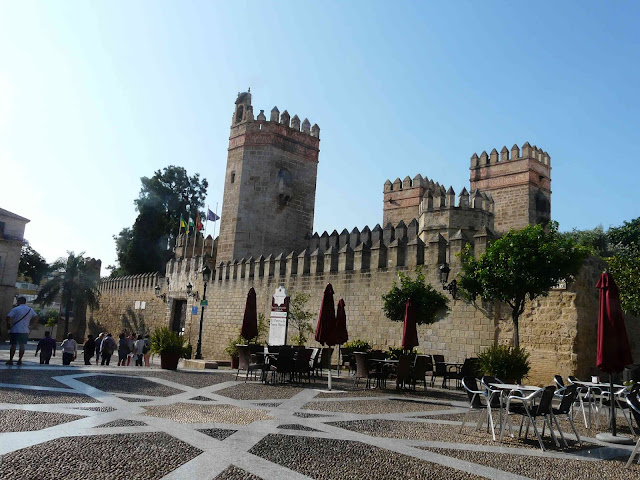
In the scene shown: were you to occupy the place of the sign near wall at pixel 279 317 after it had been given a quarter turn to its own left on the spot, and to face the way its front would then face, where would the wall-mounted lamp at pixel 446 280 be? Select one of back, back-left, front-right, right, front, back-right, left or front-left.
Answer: front-right

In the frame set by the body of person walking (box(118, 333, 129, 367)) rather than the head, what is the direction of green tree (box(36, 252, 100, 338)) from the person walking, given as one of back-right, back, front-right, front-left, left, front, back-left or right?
front

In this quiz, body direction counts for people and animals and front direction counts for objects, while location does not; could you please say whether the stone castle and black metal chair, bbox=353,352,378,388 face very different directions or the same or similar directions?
very different directions

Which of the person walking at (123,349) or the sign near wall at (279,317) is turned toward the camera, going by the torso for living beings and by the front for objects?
the sign near wall

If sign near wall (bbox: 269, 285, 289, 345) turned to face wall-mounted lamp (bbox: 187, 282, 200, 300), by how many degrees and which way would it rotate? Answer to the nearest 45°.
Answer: approximately 135° to its right

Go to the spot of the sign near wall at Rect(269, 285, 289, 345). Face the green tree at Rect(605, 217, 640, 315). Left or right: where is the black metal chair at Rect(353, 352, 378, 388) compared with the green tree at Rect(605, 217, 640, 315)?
right

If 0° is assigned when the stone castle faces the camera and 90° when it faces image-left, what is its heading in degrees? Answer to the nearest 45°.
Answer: approximately 45°

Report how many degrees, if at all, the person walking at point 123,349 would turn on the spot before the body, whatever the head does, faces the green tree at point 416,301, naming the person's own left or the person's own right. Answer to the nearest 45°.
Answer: approximately 135° to the person's own right

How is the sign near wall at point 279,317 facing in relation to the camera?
toward the camera

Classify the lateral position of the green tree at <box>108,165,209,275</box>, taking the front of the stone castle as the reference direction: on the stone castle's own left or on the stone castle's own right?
on the stone castle's own right

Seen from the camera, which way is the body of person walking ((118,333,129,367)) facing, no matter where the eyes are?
away from the camera

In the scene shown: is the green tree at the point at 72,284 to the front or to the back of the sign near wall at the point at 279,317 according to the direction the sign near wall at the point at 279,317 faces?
to the back
